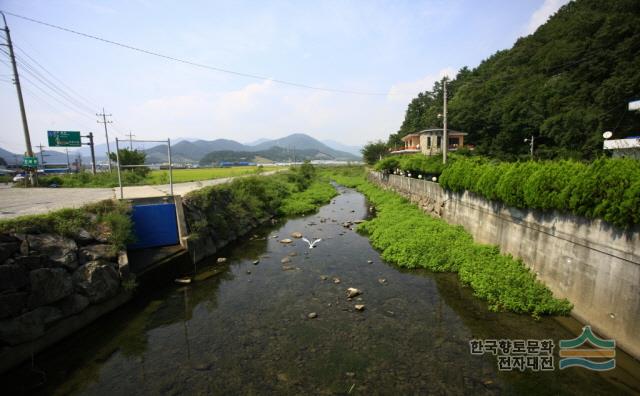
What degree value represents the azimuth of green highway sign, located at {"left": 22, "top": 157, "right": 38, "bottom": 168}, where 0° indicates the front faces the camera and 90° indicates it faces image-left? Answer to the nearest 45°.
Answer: approximately 0°

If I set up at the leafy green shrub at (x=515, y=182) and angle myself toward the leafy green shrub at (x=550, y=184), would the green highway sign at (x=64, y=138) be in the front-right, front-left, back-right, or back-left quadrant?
back-right

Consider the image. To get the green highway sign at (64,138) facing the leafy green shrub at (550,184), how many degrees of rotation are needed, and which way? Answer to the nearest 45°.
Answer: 0° — it already faces it

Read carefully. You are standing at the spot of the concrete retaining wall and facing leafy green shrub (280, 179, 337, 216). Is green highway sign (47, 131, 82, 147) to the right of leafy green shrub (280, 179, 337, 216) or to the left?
left

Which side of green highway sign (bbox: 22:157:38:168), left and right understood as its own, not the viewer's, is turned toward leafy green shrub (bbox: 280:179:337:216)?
left

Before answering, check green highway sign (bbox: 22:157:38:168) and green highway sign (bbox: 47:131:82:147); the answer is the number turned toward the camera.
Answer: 2

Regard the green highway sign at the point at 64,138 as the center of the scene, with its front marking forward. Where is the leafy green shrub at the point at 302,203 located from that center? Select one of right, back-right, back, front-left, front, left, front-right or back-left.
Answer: front-left
